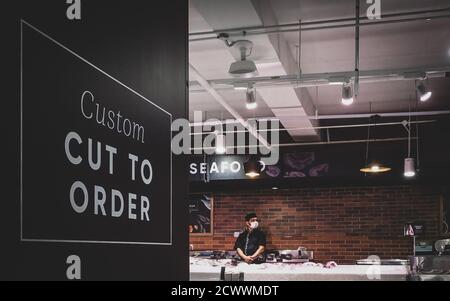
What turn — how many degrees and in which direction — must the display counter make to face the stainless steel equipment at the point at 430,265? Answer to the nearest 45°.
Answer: approximately 90° to its left

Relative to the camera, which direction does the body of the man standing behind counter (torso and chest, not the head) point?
toward the camera

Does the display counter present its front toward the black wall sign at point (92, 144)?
yes

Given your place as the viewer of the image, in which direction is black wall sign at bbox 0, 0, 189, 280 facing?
facing the viewer and to the right of the viewer

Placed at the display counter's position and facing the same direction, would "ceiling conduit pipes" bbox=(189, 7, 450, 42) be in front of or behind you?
in front

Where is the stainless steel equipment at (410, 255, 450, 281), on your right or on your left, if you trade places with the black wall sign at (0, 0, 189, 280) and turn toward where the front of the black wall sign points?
on your left

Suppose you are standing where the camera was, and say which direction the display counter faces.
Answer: facing the viewer

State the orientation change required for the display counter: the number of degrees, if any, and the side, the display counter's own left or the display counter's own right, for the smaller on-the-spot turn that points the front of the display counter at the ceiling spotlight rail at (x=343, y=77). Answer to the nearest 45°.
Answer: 0° — it already faces it

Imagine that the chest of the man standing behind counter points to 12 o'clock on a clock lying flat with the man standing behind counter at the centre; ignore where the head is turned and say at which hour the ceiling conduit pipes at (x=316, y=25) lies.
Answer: The ceiling conduit pipes is roughly at 12 o'clock from the man standing behind counter.
